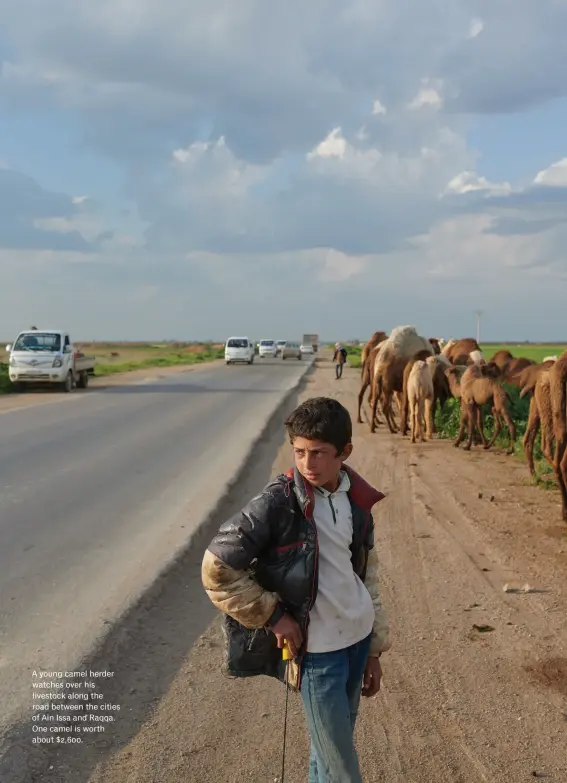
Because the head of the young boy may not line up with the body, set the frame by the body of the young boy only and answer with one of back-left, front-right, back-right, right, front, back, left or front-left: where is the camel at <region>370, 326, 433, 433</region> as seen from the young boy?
back-left
